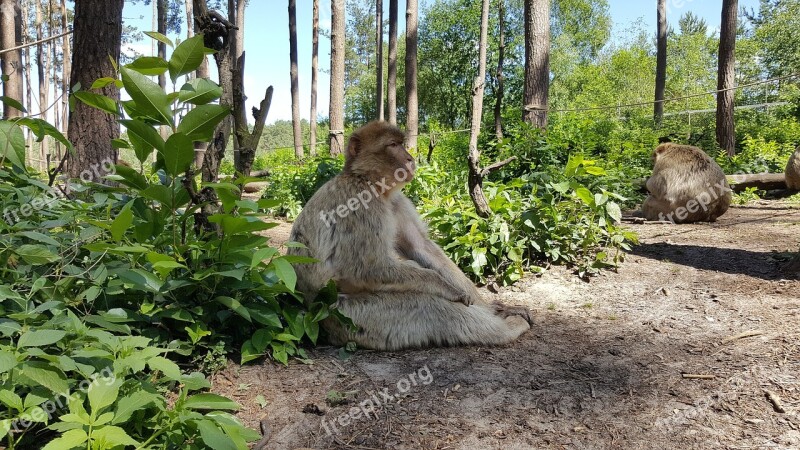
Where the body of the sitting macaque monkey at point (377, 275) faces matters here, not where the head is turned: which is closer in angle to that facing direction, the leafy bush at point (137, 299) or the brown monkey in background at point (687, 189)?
the brown monkey in background

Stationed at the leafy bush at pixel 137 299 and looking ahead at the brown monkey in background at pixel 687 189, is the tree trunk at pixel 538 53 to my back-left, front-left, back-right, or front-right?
front-left

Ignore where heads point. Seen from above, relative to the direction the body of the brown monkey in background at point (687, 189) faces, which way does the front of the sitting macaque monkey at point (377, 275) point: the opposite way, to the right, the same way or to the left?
to the right

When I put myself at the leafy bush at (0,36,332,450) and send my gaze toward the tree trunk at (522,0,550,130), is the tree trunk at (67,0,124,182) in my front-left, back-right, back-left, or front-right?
front-left

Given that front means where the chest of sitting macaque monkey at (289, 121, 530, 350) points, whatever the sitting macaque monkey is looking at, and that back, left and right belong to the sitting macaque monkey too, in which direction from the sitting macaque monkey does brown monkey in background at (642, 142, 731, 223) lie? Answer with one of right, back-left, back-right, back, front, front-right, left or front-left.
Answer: front-left

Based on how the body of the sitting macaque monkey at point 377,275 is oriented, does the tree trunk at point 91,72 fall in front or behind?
behind

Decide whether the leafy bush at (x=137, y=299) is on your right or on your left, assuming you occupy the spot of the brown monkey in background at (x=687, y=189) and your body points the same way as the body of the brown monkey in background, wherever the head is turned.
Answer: on your left

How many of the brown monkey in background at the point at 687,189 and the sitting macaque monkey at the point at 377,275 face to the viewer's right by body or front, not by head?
1

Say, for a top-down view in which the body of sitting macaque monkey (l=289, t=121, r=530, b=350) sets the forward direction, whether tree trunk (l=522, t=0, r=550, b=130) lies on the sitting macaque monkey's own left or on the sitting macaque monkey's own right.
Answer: on the sitting macaque monkey's own left

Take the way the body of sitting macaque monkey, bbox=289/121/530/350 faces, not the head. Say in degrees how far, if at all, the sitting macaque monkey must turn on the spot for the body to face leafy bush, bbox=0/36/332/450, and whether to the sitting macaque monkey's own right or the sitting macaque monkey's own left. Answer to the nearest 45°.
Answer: approximately 135° to the sitting macaque monkey's own right

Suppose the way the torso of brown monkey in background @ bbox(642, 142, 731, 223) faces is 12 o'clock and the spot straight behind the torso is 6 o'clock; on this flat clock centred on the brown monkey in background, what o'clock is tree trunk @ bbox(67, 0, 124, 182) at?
The tree trunk is roughly at 9 o'clock from the brown monkey in background.

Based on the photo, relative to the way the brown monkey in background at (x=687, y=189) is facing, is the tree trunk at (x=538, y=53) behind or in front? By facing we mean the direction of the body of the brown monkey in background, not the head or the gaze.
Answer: in front

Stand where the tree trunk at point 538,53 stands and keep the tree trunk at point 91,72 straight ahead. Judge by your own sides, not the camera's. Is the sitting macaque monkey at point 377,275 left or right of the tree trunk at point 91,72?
left

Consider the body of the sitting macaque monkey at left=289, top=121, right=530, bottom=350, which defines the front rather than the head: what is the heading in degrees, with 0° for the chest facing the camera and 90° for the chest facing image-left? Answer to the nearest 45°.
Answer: approximately 270°
